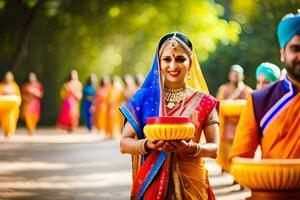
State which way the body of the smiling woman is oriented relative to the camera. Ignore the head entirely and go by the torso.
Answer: toward the camera

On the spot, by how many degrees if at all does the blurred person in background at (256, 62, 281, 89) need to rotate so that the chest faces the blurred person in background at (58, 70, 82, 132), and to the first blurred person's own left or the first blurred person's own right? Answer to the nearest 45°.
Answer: approximately 90° to the first blurred person's own right

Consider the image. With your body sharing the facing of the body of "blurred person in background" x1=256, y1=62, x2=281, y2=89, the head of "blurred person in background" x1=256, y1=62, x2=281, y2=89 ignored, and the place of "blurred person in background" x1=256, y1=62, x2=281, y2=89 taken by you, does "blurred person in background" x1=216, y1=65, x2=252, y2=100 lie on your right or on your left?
on your right

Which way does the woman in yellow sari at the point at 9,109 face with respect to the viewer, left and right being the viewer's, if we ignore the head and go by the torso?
facing the viewer

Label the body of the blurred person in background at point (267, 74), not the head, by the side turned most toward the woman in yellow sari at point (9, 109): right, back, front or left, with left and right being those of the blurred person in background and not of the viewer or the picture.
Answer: right

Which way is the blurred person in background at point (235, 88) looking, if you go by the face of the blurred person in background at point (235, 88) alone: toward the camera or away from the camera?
toward the camera

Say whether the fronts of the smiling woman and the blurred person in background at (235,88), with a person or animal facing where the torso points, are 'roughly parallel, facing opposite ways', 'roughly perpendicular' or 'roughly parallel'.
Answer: roughly parallel

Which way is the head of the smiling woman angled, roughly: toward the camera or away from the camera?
toward the camera

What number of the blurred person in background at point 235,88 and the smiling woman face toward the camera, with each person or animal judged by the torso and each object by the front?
2

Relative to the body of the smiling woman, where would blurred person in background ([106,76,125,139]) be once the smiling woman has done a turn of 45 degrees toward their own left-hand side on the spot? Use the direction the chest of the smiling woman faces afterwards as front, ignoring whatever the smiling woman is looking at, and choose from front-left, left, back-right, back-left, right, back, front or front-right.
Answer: back-left
